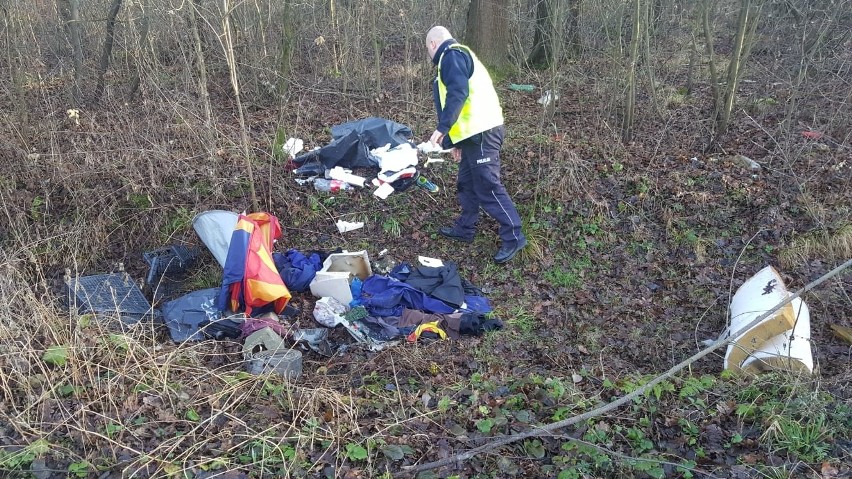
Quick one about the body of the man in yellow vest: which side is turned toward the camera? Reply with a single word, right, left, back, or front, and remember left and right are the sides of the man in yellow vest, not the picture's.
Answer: left

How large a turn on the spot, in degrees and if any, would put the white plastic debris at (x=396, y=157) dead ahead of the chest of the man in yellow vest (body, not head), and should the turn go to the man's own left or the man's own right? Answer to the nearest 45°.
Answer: approximately 45° to the man's own right

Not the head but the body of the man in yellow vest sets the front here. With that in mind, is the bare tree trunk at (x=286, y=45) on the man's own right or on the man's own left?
on the man's own right

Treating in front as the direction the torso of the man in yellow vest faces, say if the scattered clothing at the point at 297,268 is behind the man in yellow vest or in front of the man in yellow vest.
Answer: in front

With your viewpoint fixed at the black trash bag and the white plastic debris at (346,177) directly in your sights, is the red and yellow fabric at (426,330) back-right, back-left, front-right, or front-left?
front-left

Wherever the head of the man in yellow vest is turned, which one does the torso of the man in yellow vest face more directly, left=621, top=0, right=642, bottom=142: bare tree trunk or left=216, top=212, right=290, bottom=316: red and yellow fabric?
the red and yellow fabric

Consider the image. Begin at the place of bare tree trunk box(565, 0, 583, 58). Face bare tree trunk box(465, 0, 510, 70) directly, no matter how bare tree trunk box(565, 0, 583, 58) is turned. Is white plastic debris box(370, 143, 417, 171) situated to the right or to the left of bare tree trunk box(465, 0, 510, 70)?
left

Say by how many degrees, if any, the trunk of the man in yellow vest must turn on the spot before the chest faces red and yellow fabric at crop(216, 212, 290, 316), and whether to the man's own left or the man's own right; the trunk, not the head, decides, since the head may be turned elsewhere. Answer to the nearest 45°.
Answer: approximately 45° to the man's own left

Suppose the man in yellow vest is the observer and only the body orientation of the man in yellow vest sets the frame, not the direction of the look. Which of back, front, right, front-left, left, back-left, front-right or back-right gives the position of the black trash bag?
front-right

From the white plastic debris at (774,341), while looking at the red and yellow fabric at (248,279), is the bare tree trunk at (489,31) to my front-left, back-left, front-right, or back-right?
front-right

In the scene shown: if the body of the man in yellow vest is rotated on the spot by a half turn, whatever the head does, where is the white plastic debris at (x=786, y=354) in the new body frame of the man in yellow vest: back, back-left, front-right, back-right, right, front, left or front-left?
front-right

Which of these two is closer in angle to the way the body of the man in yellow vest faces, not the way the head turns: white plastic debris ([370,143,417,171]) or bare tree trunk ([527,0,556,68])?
the white plastic debris
